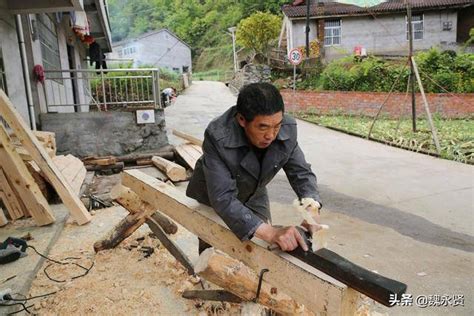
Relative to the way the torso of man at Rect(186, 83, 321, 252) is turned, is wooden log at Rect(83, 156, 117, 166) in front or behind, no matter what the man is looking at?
behind

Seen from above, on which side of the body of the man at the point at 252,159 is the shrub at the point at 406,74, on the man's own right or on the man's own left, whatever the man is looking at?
on the man's own left

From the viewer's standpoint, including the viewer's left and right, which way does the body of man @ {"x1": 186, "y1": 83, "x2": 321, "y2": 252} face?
facing the viewer and to the right of the viewer

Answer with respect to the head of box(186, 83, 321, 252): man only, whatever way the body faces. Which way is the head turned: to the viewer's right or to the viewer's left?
to the viewer's right

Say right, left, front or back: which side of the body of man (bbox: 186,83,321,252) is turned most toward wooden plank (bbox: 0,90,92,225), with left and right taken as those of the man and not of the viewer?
back
